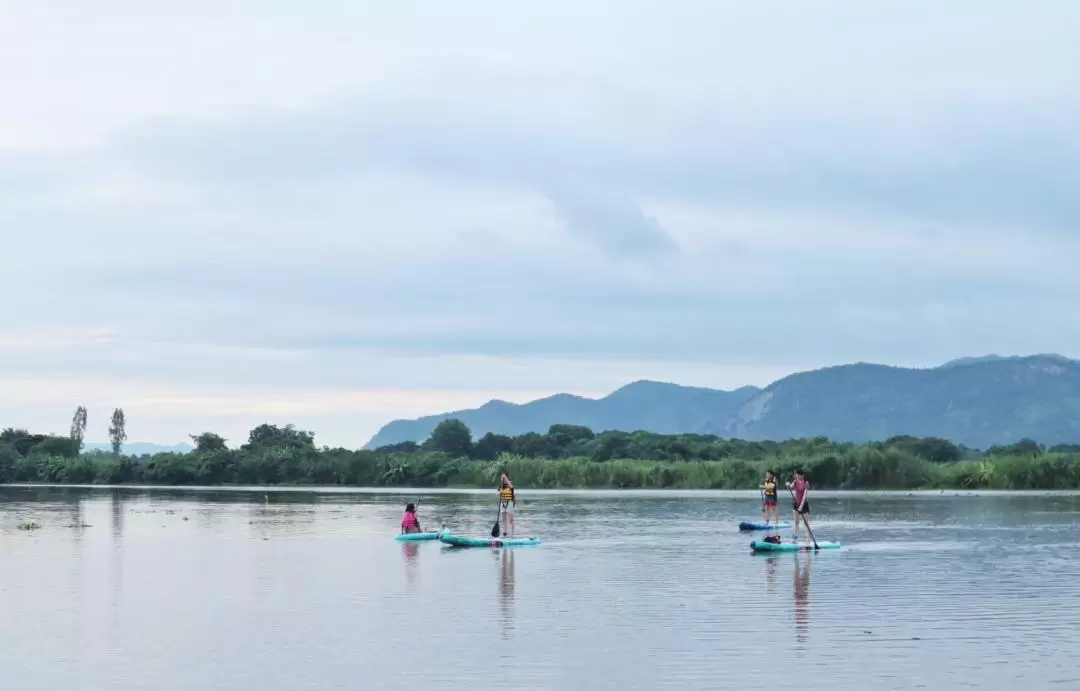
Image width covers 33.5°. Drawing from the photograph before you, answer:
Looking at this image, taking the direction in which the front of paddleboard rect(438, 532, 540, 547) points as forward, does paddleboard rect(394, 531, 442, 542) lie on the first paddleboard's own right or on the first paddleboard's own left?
on the first paddleboard's own right

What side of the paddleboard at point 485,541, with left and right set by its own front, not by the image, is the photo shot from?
left

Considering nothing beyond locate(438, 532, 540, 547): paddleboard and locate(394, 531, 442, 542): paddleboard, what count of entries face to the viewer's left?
2

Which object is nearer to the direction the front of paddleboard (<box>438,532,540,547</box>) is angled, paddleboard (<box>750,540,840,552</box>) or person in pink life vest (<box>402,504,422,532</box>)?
the person in pink life vest

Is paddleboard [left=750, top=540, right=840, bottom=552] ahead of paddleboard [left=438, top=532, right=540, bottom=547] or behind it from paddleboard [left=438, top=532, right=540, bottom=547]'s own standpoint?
behind
